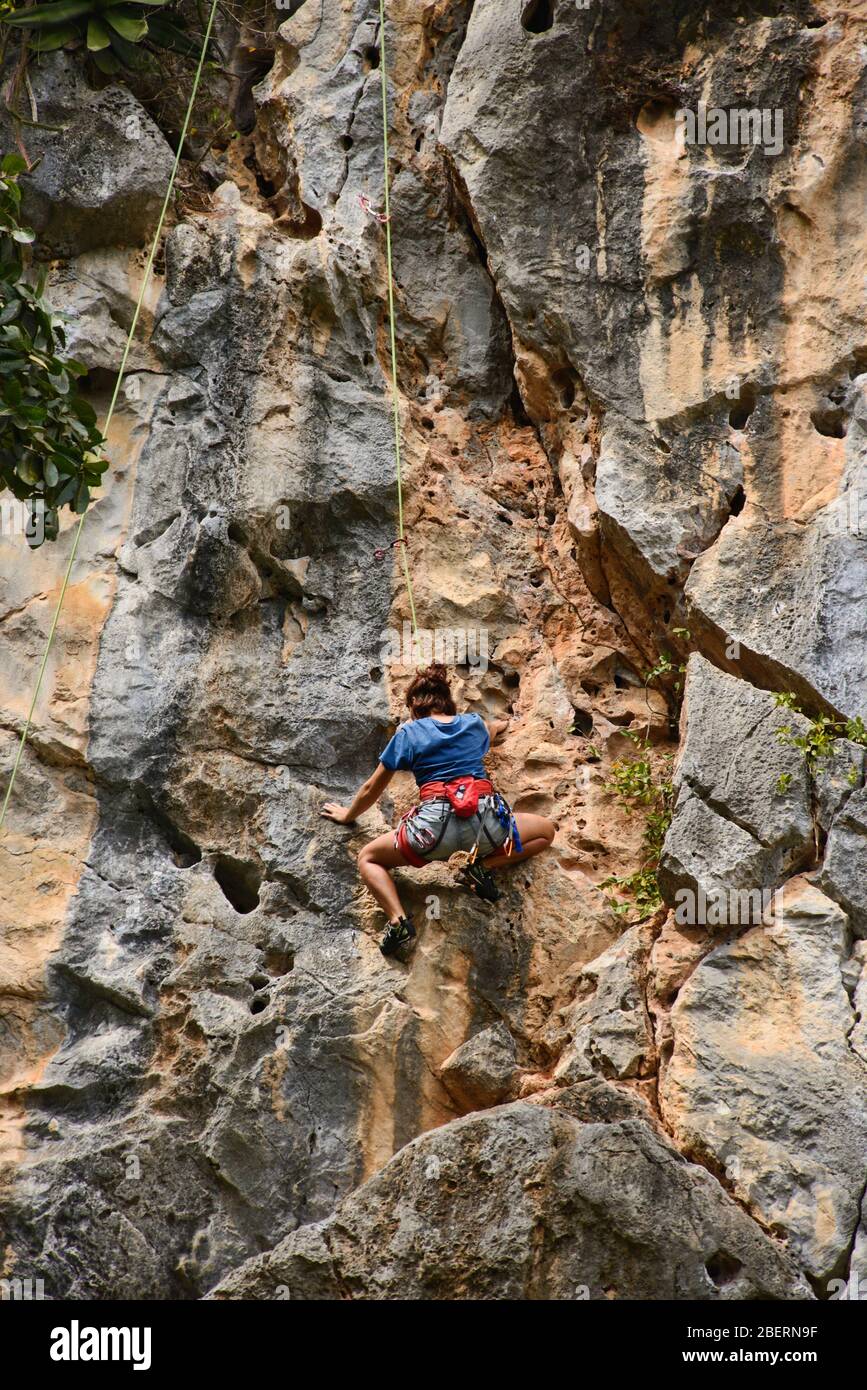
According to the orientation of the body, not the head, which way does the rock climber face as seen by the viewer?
away from the camera

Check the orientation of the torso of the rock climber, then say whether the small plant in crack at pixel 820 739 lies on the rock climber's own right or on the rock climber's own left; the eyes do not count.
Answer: on the rock climber's own right

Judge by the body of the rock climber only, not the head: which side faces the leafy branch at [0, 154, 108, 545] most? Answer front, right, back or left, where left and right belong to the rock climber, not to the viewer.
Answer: left
